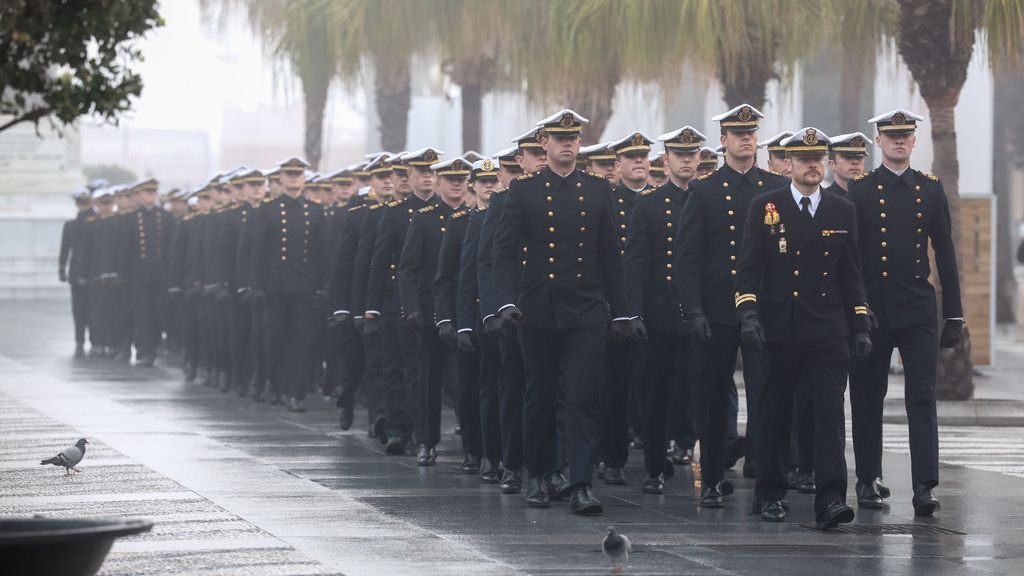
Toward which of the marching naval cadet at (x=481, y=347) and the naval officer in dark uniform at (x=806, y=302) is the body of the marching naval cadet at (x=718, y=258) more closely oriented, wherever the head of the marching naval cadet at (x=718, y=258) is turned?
the naval officer in dark uniform

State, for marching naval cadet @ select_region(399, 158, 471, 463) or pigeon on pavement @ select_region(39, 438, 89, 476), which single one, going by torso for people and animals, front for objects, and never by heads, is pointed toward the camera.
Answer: the marching naval cadet

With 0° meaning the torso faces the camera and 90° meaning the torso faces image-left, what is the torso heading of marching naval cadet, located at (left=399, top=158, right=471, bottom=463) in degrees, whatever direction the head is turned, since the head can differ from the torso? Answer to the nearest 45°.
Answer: approximately 0°

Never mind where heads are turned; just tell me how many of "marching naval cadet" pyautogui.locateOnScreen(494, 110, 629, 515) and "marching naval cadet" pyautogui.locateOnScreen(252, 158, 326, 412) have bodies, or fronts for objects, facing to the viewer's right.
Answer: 0

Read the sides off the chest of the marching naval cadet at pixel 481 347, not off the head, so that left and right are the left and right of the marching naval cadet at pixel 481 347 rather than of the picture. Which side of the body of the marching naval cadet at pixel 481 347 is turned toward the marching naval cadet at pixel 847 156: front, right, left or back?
left

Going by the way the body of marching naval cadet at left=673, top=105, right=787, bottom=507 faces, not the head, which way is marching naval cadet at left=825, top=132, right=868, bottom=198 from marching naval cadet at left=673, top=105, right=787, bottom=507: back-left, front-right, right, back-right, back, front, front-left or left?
back-left

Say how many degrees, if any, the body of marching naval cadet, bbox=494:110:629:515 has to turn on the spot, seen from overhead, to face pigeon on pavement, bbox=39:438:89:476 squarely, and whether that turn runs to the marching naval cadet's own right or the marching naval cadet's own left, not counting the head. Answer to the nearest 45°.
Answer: approximately 90° to the marching naval cadet's own right

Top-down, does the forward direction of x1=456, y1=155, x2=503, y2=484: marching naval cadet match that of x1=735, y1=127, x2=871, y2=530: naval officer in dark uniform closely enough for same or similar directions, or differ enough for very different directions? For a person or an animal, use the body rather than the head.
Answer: same or similar directions

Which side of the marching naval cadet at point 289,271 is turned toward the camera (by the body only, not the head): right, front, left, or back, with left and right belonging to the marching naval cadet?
front

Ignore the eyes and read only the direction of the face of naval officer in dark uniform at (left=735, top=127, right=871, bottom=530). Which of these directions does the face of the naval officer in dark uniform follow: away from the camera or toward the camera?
toward the camera

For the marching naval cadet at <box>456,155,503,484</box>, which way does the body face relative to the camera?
toward the camera

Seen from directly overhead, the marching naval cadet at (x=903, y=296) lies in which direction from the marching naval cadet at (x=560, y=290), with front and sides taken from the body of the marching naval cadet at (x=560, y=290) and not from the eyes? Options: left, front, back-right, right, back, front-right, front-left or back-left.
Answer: left

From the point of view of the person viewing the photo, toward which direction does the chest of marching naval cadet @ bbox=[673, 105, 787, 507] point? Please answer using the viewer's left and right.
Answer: facing the viewer
